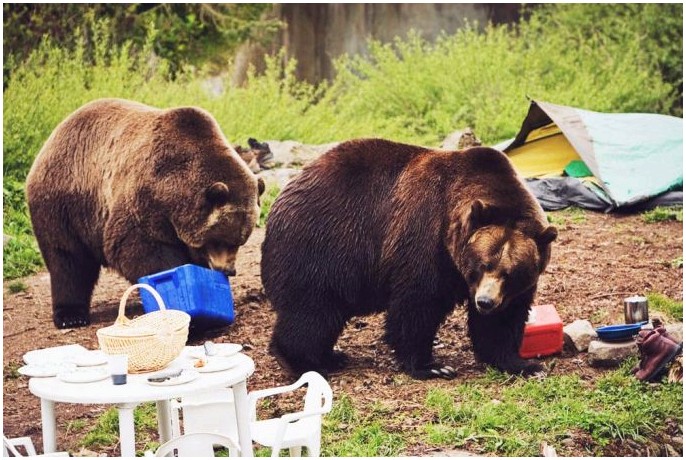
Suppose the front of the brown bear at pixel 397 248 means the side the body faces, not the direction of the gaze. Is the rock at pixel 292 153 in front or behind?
behind

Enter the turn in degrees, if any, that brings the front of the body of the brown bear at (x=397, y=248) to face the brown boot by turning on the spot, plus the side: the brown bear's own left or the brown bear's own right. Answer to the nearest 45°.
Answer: approximately 45° to the brown bear's own left

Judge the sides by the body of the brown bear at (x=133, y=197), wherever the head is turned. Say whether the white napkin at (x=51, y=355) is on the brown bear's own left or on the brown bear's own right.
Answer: on the brown bear's own right

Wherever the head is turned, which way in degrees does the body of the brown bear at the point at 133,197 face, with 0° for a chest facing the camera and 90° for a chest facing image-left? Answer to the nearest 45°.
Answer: approximately 315°

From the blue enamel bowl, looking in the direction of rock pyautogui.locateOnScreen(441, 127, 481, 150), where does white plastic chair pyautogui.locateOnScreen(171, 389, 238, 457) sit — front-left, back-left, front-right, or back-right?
back-left

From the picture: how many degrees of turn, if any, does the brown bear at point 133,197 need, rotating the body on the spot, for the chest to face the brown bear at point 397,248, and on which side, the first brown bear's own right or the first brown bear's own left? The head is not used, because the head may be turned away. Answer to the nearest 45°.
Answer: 0° — it already faces it

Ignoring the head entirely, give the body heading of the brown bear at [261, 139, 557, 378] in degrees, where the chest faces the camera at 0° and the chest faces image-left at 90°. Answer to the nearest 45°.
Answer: approximately 315°

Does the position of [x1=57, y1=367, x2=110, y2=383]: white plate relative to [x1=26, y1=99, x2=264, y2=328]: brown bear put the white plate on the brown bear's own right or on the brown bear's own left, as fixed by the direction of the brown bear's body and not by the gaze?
on the brown bear's own right

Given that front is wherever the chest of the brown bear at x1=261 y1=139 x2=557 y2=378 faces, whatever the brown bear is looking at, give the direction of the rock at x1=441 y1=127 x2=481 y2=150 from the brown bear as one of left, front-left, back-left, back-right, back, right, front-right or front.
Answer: back-left

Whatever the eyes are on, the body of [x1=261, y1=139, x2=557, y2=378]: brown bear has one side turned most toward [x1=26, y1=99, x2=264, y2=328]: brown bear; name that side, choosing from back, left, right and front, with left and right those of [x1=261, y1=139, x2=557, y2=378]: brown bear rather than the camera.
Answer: back
